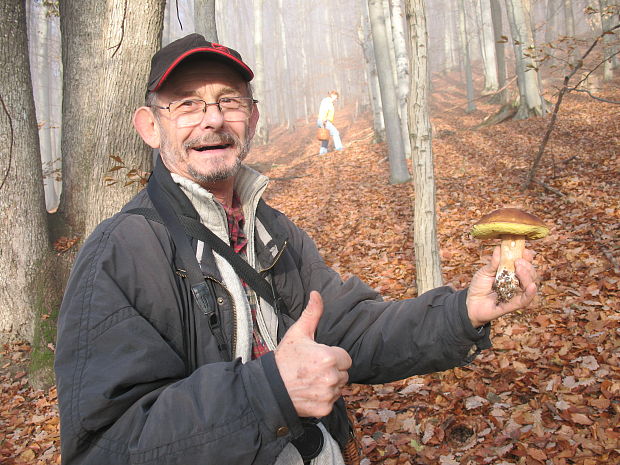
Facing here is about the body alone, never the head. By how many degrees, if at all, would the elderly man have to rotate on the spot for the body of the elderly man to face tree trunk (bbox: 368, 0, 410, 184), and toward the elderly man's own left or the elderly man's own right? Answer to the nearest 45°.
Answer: approximately 135° to the elderly man's own left

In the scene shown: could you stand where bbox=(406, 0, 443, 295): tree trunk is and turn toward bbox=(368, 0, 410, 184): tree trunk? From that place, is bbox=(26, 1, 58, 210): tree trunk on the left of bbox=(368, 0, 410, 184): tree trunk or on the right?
left

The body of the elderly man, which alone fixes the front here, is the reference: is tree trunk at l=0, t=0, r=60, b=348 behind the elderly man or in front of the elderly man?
behind

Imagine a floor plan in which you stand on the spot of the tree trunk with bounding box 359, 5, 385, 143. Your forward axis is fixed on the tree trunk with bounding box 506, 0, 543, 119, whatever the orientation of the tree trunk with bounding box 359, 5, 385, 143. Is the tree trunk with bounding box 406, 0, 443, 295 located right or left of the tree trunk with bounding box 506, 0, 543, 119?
right

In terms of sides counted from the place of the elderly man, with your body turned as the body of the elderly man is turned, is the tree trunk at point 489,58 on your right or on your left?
on your left

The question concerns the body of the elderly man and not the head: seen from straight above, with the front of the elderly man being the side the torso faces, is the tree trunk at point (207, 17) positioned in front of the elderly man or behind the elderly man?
behind

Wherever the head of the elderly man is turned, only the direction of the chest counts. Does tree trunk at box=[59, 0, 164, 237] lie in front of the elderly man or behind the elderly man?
behind

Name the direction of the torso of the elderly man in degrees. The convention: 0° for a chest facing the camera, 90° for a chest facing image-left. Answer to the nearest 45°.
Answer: approximately 315°

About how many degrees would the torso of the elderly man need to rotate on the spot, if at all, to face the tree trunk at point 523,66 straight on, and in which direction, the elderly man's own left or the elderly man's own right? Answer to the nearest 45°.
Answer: approximately 90° to the elderly man's own left

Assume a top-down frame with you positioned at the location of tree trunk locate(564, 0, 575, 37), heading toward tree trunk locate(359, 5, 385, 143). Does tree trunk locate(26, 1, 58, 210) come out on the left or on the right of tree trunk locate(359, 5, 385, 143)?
right
